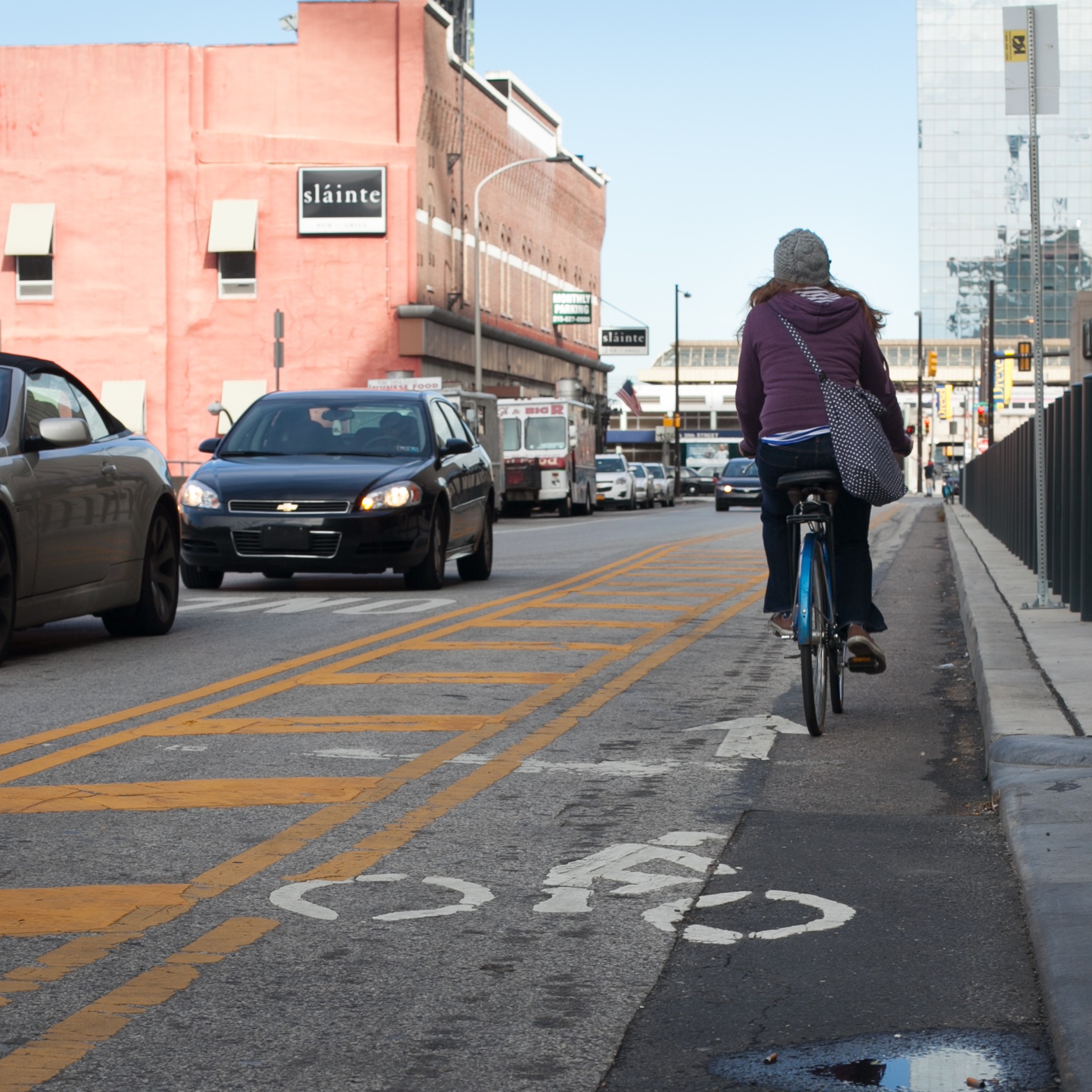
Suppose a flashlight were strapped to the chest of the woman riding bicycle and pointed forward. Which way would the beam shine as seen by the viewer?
away from the camera

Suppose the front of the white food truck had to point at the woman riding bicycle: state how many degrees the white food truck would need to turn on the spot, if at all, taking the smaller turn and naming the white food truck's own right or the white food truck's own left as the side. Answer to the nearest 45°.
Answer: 0° — it already faces them

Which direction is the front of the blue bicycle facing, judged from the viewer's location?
facing away from the viewer

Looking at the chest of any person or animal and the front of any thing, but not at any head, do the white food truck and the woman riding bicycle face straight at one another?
yes

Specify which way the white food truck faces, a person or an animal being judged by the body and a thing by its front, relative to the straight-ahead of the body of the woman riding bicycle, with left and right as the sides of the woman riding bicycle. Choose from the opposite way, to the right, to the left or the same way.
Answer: the opposite way

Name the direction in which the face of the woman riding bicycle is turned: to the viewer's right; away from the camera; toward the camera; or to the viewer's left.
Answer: away from the camera

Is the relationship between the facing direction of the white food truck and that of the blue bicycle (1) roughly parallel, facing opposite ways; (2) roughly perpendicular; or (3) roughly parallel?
roughly parallel, facing opposite ways

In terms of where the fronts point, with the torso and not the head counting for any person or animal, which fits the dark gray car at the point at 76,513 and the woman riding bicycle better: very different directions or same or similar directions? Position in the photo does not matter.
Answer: very different directions

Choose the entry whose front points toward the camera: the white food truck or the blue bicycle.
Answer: the white food truck

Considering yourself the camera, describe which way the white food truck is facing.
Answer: facing the viewer
